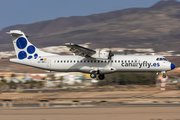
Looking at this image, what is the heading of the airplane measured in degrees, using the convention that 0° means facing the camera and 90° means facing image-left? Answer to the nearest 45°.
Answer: approximately 270°
